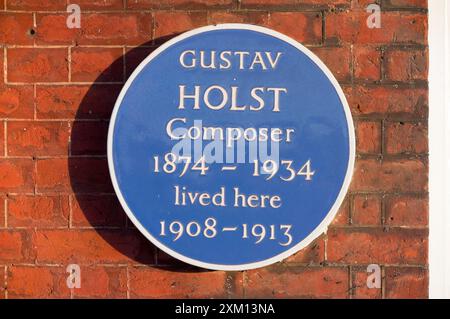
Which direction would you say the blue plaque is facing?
toward the camera
